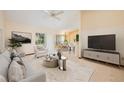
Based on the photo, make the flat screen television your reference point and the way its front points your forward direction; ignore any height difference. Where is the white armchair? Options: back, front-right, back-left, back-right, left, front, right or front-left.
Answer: front-right

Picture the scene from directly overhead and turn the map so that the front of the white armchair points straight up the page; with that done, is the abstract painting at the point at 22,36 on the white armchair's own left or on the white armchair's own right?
on the white armchair's own right

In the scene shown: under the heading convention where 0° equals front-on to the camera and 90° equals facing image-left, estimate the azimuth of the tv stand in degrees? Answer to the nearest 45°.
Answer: approximately 45°

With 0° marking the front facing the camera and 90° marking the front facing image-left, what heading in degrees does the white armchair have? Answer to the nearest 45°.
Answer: approximately 315°

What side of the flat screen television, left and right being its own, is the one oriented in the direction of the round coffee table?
front

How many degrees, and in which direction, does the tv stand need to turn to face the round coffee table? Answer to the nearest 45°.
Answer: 0° — it already faces it

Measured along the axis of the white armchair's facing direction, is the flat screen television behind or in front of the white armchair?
in front
